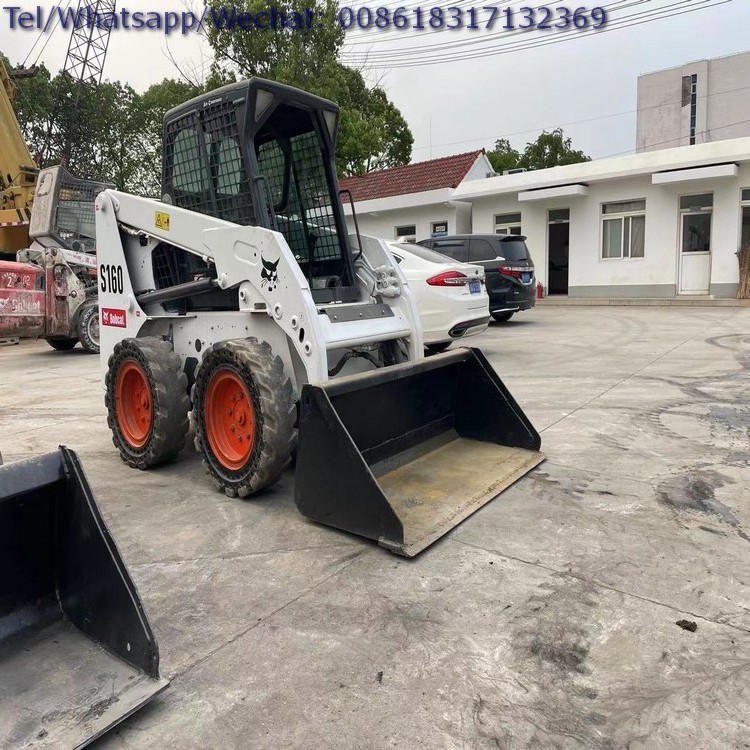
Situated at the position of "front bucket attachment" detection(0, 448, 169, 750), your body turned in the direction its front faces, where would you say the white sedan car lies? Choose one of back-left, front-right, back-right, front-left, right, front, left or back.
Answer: left

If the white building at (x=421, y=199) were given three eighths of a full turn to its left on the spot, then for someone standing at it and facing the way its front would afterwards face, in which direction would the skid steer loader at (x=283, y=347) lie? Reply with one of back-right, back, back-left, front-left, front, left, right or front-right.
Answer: right

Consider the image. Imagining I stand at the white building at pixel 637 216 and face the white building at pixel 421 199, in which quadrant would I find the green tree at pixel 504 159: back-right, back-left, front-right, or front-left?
front-right

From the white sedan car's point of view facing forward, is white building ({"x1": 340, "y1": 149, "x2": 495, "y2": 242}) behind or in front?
in front

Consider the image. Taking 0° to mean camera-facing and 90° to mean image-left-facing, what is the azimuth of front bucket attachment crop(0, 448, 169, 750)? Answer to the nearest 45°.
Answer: approximately 315°

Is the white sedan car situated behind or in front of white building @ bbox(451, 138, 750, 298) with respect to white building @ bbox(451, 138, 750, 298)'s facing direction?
in front

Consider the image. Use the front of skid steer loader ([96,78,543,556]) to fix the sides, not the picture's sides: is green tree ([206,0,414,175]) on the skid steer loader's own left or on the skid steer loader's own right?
on the skid steer loader's own left

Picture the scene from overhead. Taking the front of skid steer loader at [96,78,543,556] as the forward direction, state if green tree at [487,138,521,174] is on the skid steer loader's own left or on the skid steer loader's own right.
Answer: on the skid steer loader's own left

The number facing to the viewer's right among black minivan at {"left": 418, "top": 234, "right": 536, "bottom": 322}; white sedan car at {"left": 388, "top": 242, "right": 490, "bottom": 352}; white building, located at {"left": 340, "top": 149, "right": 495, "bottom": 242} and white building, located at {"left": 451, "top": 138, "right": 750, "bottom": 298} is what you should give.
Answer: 0

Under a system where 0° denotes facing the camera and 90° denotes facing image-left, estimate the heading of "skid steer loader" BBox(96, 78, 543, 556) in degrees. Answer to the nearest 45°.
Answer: approximately 315°

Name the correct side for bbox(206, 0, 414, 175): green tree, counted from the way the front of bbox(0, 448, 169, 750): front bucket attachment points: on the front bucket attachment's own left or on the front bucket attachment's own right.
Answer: on the front bucket attachment's own left

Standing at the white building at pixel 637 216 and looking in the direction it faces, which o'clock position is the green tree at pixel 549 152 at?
The green tree is roughly at 4 o'clock from the white building.

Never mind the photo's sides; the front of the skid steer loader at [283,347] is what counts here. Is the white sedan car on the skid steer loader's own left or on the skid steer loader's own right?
on the skid steer loader's own left

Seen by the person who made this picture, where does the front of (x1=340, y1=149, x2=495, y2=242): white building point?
facing the viewer and to the left of the viewer

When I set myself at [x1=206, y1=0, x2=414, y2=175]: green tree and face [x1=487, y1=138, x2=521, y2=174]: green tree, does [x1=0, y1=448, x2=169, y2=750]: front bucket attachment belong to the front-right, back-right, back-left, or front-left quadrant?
back-right

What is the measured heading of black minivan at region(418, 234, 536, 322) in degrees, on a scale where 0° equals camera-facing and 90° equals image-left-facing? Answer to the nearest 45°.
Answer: approximately 135°

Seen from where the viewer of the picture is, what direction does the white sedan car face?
facing away from the viewer and to the left of the viewer
